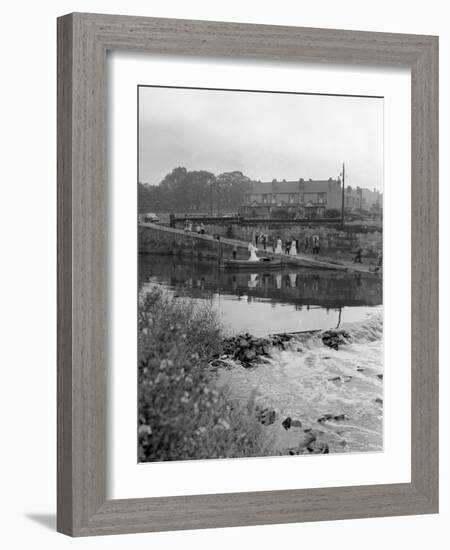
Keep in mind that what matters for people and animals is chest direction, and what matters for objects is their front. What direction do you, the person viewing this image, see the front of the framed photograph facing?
facing the viewer and to the right of the viewer
